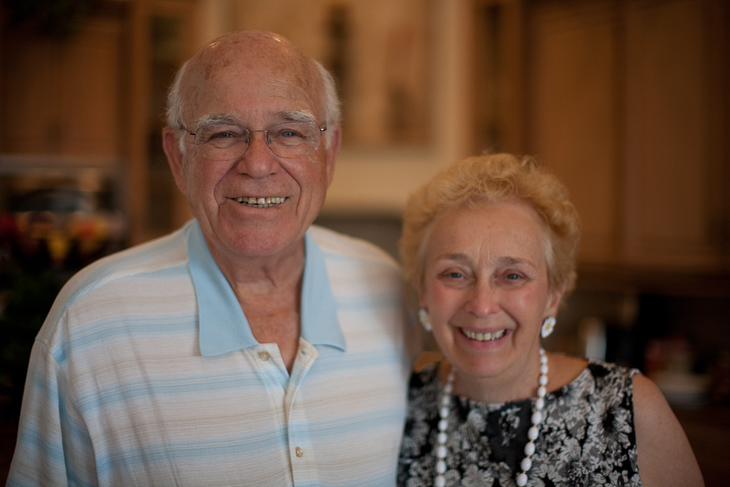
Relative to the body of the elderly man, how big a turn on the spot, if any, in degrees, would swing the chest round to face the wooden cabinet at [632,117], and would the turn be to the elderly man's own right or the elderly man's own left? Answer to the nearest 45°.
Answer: approximately 90° to the elderly man's own left

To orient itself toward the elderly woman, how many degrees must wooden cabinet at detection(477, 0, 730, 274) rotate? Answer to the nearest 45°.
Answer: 0° — it already faces them

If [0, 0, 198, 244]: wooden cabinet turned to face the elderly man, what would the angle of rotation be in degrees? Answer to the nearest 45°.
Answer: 0° — it already faces them

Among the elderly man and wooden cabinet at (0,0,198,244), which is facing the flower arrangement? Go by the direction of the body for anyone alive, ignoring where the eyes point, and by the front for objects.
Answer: the wooden cabinet

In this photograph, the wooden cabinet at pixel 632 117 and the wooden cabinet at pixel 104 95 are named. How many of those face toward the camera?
2

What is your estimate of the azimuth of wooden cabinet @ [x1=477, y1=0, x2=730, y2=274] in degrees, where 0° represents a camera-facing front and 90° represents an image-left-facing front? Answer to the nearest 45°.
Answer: approximately 0°
